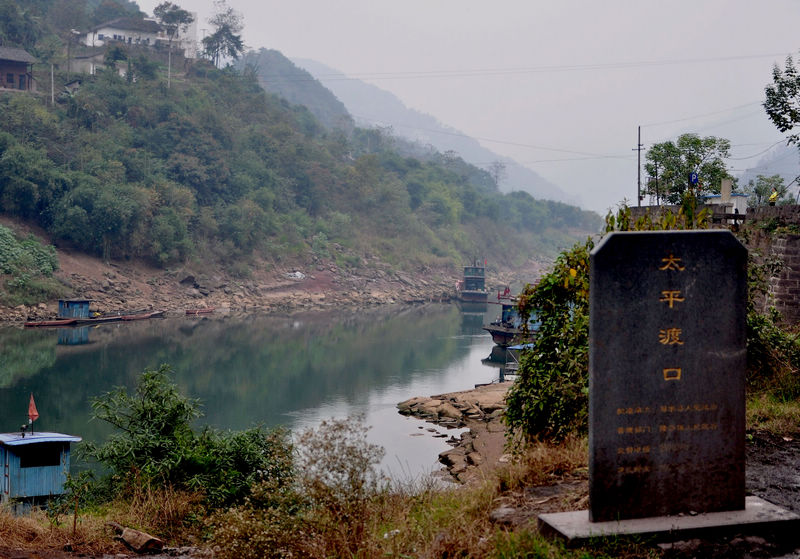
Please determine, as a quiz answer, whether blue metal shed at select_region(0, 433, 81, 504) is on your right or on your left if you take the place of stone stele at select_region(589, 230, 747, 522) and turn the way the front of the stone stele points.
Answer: on your right

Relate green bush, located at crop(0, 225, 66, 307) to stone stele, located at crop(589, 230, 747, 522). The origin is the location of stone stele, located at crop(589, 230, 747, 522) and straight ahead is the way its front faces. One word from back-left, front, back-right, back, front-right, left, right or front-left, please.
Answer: back-right

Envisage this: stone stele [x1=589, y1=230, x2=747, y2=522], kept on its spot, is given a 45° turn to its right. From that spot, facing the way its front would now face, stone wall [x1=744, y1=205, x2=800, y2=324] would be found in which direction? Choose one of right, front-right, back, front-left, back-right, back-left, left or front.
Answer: back-right

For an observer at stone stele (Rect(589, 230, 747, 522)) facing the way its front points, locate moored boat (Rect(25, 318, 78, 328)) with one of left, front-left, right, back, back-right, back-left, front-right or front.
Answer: back-right

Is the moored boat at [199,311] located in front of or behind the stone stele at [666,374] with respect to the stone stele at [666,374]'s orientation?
behind

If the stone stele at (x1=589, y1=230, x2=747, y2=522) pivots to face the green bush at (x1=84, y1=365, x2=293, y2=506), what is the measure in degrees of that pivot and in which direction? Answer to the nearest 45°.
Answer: approximately 135° to its right

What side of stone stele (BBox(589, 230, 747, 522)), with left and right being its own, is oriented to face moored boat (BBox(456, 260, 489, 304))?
back

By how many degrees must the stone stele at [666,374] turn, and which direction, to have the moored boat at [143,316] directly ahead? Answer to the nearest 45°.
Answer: approximately 135° to its right

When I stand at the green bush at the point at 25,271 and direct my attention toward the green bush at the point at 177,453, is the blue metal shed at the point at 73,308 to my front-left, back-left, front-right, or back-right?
front-left

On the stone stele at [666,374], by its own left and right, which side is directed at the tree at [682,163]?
back

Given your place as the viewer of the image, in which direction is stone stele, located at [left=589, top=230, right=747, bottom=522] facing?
facing the viewer

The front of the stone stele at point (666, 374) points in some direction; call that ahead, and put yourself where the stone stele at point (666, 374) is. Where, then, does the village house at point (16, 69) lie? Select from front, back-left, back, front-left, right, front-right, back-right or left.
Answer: back-right
